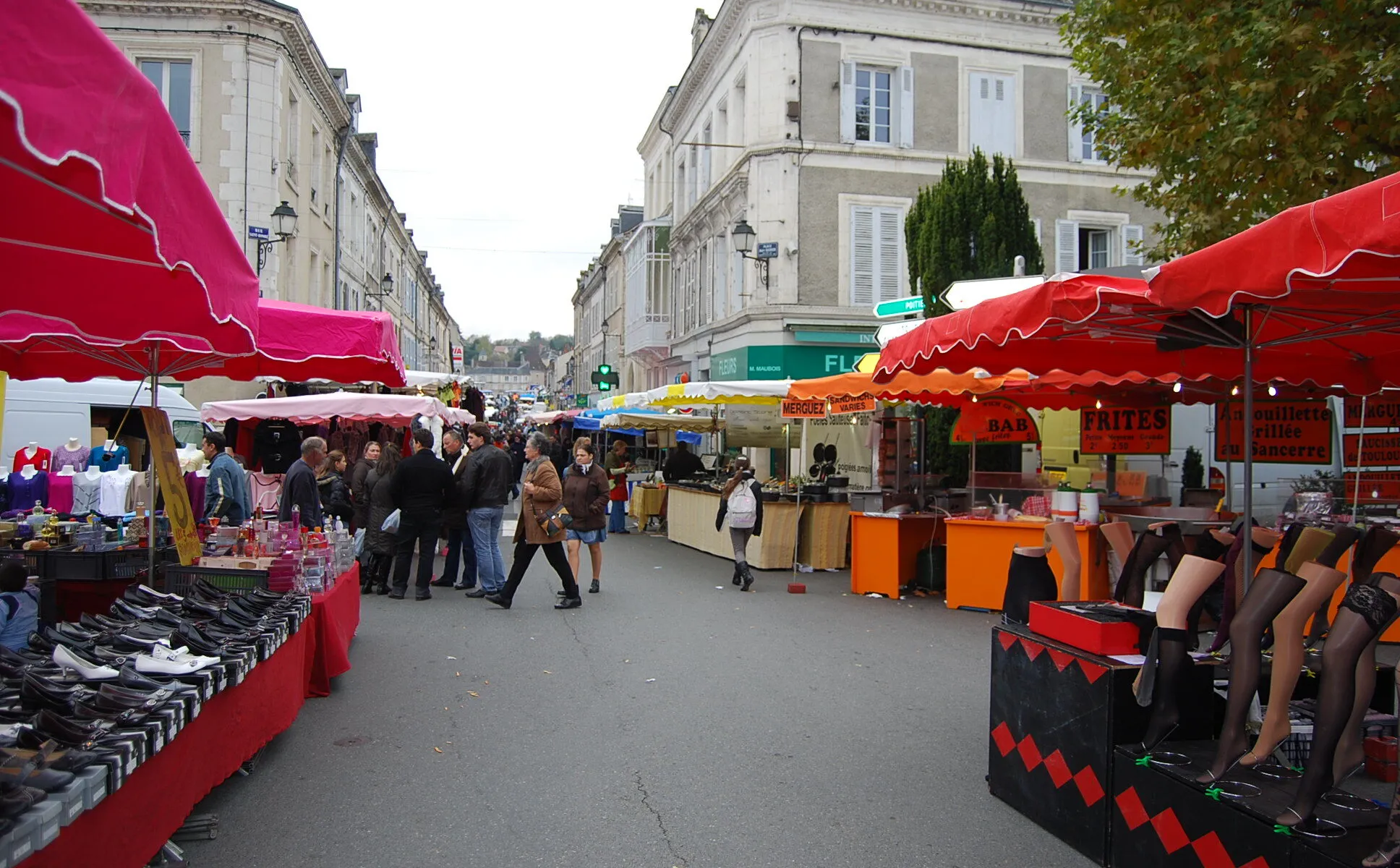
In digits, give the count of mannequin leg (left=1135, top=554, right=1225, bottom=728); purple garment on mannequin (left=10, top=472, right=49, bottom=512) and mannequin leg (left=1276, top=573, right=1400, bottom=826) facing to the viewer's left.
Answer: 2

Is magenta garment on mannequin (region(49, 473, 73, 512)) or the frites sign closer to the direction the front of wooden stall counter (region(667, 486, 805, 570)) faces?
the magenta garment on mannequin

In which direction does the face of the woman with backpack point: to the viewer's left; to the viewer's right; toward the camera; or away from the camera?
away from the camera

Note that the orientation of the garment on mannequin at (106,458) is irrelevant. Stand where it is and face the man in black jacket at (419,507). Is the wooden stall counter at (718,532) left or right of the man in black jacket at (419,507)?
left

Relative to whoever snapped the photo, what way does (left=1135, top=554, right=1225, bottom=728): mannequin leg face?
facing to the left of the viewer

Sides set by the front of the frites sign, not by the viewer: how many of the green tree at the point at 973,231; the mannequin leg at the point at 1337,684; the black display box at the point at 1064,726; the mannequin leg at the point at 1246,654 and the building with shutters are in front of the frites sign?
3

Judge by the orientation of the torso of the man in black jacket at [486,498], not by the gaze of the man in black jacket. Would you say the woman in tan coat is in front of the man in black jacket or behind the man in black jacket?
behind

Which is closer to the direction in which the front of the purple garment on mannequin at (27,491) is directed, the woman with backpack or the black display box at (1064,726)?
the black display box
